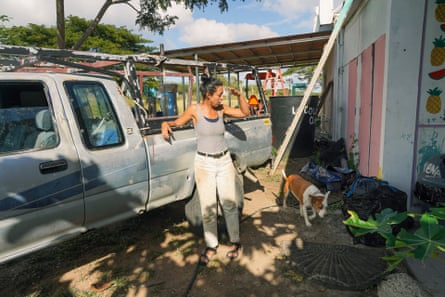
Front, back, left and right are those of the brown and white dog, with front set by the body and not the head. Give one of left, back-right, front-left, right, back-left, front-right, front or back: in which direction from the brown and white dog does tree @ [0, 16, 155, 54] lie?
back

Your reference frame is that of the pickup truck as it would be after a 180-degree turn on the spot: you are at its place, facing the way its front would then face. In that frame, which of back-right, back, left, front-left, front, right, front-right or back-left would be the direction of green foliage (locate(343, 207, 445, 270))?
right

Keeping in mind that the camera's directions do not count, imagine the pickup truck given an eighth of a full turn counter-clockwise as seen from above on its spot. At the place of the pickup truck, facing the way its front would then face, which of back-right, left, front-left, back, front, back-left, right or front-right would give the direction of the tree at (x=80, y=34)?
back

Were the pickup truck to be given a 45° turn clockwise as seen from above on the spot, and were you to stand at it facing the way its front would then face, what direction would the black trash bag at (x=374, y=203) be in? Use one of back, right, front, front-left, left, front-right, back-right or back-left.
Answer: back

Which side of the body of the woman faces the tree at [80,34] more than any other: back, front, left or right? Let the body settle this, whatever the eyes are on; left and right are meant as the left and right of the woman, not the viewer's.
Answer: back

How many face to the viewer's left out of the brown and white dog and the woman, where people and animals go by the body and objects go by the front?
0

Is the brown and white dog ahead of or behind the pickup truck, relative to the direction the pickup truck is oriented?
behind

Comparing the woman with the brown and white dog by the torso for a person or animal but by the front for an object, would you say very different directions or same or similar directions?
same or similar directions

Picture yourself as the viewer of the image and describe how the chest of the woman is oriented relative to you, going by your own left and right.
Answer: facing the viewer

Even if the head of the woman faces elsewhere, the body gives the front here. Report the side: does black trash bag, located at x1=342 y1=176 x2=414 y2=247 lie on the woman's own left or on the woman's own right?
on the woman's own left

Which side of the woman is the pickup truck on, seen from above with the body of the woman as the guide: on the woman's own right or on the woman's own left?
on the woman's own right
